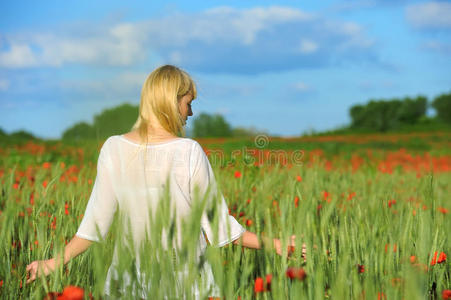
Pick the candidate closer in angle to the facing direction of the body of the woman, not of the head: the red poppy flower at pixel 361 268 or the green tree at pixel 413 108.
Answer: the green tree

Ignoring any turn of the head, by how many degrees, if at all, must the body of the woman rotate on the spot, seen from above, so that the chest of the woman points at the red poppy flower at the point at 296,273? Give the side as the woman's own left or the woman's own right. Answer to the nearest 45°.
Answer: approximately 135° to the woman's own right

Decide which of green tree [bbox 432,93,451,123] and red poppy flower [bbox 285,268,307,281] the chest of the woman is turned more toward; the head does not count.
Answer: the green tree

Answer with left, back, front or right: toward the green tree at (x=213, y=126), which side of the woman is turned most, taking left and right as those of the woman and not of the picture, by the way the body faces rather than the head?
front

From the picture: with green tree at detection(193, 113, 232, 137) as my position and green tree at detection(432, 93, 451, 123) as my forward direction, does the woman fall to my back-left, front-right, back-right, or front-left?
back-right

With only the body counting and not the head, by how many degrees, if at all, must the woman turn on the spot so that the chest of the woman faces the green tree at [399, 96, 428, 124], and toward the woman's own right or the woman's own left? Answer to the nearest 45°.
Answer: approximately 45° to the woman's own right

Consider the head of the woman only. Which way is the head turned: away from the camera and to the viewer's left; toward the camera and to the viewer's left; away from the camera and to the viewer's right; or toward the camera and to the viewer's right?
away from the camera and to the viewer's right

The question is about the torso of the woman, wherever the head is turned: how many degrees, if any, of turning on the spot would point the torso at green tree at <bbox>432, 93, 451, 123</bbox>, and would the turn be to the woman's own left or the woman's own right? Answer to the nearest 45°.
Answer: approximately 45° to the woman's own right

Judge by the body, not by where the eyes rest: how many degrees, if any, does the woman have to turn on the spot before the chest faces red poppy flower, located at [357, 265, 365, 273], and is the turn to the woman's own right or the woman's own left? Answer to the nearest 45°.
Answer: approximately 90° to the woman's own right

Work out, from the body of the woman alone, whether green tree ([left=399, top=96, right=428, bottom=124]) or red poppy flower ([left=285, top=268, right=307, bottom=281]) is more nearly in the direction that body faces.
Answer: the green tree

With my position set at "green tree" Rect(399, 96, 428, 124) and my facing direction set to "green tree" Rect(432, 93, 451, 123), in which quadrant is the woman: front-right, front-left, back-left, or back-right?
back-right

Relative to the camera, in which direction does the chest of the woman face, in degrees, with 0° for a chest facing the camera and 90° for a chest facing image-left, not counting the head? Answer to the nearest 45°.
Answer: approximately 180°
